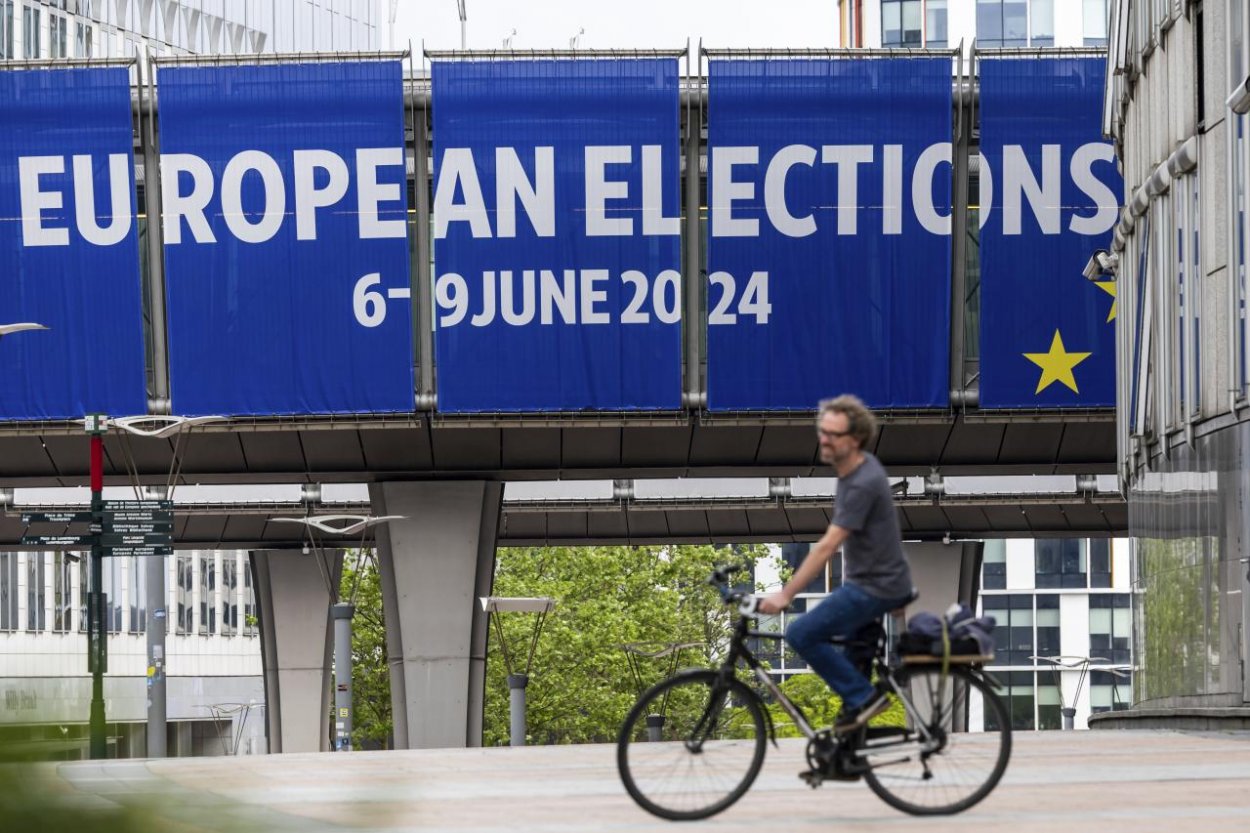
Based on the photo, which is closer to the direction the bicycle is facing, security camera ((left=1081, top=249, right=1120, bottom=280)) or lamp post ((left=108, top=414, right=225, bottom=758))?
the lamp post

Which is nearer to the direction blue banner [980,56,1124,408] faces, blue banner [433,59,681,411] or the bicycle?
the bicycle

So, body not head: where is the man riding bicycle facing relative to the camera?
to the viewer's left

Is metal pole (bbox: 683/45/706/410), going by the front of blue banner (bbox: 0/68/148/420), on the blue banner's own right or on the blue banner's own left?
on the blue banner's own left

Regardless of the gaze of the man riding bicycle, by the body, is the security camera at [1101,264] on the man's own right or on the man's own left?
on the man's own right

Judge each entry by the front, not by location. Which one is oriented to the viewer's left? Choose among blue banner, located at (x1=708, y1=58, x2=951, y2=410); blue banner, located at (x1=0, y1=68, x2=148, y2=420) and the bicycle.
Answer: the bicycle

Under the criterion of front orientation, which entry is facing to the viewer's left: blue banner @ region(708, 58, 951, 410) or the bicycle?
the bicycle

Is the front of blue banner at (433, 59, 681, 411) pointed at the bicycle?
yes

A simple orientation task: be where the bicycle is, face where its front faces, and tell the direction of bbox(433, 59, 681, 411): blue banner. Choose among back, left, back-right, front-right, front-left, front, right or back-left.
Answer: right

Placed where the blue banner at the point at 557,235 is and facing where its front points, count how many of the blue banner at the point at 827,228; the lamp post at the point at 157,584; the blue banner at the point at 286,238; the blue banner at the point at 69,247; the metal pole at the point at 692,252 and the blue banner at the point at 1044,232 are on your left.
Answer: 3

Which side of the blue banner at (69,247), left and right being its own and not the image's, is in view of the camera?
front

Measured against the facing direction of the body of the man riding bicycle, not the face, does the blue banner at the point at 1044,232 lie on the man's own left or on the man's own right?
on the man's own right

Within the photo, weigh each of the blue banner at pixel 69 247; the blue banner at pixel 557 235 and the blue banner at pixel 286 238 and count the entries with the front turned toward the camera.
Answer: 3

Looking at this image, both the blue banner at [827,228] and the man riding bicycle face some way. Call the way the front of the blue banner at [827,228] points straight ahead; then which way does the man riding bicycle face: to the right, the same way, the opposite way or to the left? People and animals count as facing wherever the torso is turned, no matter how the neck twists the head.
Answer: to the right

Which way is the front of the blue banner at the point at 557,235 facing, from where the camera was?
facing the viewer

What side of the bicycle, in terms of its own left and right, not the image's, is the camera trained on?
left

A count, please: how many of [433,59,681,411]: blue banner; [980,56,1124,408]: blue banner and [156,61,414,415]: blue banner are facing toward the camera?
3

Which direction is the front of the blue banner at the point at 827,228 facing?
toward the camera
